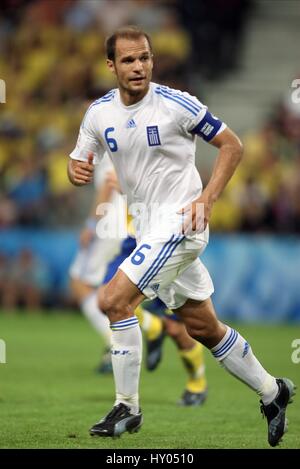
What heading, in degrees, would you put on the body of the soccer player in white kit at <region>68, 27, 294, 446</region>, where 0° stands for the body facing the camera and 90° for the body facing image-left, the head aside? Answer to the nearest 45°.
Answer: approximately 45°
